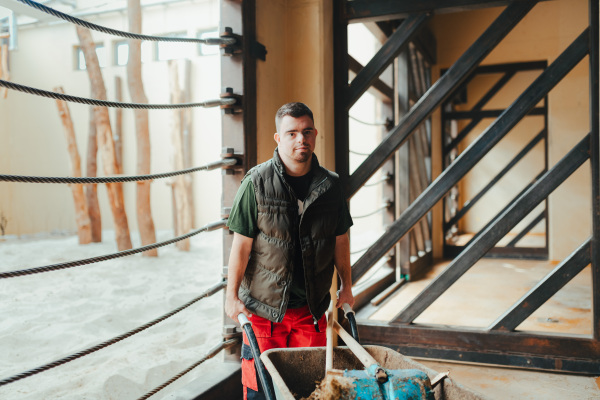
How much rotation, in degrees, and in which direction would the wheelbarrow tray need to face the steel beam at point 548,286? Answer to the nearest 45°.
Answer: approximately 90° to its left

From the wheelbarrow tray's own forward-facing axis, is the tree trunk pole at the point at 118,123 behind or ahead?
behind

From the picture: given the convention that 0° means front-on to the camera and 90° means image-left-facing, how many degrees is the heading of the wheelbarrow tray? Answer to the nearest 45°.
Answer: approximately 315°

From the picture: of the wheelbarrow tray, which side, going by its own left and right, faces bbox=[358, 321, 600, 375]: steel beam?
left

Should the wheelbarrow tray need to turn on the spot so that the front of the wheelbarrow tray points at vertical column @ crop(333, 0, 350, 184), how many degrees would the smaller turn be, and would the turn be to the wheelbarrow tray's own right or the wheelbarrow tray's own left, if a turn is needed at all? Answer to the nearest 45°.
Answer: approximately 135° to the wheelbarrow tray's own left

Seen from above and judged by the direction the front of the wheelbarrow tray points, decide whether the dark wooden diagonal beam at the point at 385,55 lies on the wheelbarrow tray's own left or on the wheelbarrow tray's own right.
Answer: on the wheelbarrow tray's own left

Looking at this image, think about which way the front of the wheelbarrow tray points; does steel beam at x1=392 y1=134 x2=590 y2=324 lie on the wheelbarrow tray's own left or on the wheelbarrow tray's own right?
on the wheelbarrow tray's own left

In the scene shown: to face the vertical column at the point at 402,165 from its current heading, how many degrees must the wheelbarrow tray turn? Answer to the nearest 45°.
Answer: approximately 135° to its left

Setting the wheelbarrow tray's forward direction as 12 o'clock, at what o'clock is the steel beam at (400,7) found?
The steel beam is roughly at 8 o'clock from the wheelbarrow tray.

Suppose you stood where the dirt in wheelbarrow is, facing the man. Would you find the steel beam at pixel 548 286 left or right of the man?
right
